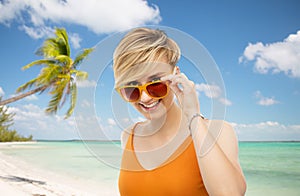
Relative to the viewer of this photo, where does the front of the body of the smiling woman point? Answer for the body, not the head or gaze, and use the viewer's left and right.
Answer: facing the viewer and to the left of the viewer

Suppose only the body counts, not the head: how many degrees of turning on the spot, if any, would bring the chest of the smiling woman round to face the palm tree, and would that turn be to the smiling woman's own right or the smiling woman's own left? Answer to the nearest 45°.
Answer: approximately 90° to the smiling woman's own right
